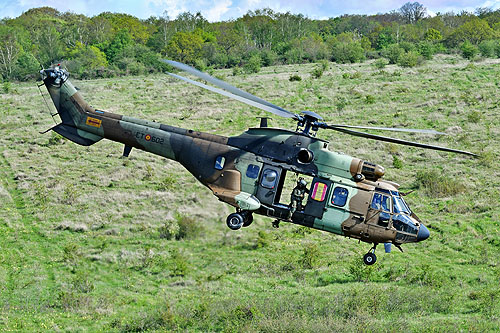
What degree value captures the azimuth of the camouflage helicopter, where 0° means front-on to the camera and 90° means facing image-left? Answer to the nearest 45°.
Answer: approximately 270°
